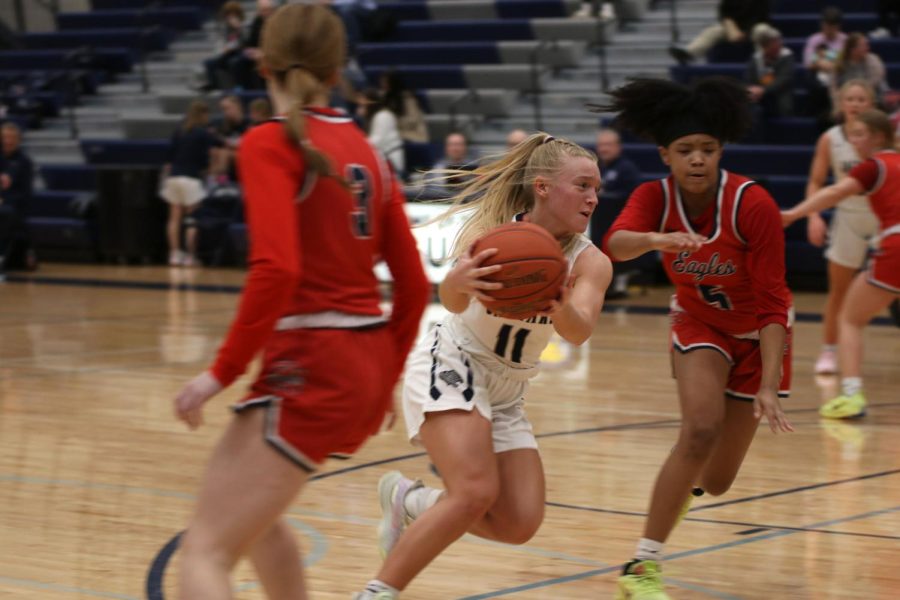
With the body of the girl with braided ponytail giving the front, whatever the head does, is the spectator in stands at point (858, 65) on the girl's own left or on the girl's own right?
on the girl's own right

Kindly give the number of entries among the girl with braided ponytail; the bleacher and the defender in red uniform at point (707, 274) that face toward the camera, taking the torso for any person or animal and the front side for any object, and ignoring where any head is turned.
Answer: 2

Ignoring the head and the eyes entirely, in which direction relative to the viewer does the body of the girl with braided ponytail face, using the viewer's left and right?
facing away from the viewer and to the left of the viewer

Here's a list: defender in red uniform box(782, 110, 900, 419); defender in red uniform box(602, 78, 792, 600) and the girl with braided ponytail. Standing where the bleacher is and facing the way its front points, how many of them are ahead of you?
3

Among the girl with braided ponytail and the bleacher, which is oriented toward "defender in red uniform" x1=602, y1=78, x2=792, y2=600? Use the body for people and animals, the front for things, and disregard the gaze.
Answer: the bleacher

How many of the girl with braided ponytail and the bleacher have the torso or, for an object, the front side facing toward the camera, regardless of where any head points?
1

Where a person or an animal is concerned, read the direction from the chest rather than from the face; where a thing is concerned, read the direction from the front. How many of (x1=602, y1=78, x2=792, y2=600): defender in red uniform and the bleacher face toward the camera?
2

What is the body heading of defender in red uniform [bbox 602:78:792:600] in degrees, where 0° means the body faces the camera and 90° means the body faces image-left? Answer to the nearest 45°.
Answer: approximately 0°
